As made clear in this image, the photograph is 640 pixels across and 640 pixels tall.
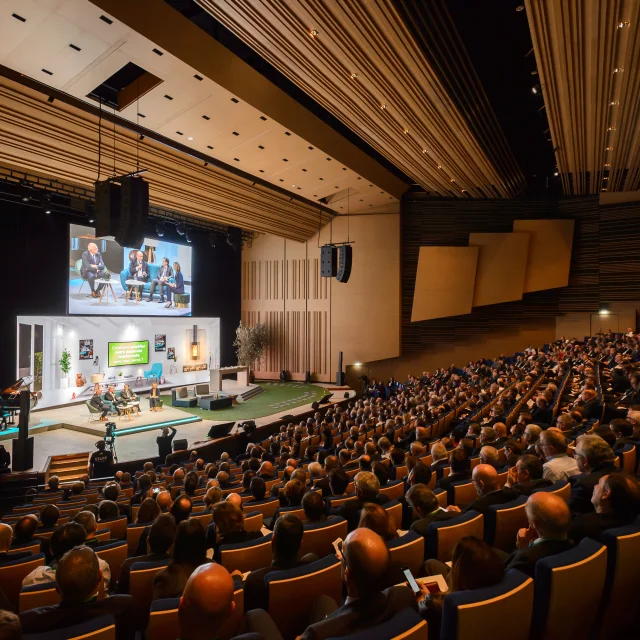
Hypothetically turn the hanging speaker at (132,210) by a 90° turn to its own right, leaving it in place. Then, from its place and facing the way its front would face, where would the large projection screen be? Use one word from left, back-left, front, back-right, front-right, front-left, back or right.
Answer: back-right

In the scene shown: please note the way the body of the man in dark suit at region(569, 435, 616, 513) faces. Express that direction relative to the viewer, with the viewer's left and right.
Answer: facing away from the viewer and to the left of the viewer

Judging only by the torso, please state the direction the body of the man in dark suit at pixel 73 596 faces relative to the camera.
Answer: away from the camera

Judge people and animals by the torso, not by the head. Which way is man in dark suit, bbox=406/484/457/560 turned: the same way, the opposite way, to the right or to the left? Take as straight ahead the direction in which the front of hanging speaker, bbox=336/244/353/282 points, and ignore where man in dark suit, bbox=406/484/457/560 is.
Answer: the opposite way

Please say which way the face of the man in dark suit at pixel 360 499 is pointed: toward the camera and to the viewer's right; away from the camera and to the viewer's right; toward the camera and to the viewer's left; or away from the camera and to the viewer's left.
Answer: away from the camera and to the viewer's left

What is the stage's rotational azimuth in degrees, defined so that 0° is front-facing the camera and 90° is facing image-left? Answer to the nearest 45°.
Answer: approximately 315°

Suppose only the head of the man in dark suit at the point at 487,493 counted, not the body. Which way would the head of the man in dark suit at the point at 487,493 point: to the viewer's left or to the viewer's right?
to the viewer's left

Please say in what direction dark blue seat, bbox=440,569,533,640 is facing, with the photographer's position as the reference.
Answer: facing away from the viewer and to the left of the viewer

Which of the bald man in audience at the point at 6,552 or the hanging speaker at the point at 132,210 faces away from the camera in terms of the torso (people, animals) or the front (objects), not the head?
the bald man in audience
